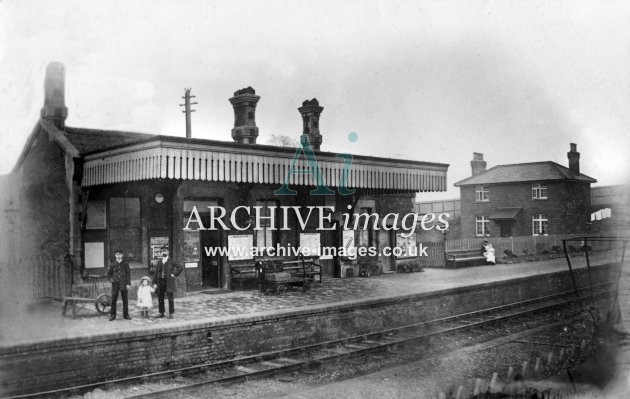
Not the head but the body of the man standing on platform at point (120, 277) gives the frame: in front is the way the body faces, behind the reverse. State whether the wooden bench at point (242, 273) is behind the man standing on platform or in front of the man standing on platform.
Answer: behind

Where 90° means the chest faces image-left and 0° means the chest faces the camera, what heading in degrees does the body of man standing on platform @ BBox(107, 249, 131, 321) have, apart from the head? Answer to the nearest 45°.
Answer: approximately 0°

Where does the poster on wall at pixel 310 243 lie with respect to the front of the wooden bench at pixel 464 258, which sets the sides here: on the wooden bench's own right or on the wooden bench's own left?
on the wooden bench's own right

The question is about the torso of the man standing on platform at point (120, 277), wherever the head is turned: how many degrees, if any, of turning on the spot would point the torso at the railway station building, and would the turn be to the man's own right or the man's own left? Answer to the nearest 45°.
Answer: approximately 180°

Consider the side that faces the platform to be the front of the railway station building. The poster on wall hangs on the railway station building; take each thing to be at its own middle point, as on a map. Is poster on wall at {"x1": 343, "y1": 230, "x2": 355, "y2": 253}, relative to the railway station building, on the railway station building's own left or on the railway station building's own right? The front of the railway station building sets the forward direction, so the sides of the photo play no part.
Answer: on the railway station building's own left

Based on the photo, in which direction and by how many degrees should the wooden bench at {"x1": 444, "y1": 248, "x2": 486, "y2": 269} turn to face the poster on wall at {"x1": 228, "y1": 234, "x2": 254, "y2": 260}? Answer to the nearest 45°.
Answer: approximately 90° to its right
